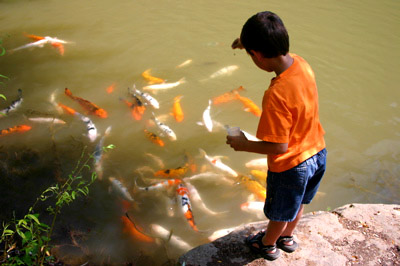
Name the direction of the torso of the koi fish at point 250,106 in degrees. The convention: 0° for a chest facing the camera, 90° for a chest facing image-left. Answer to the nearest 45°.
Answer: approximately 315°

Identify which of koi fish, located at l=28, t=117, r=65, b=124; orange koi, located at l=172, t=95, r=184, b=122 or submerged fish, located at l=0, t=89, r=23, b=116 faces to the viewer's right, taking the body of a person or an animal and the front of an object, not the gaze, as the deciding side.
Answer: the koi fish

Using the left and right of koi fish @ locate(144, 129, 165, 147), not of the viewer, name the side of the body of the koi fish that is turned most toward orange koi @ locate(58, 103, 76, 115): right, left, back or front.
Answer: back

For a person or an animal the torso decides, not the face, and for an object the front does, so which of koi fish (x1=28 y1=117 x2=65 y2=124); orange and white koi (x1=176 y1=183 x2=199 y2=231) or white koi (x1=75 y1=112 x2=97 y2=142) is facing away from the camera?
the orange and white koi

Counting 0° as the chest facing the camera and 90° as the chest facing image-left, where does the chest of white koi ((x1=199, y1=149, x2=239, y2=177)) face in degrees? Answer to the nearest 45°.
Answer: approximately 315°

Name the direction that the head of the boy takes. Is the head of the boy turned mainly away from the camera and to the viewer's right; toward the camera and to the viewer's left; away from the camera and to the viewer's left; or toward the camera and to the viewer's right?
away from the camera and to the viewer's left

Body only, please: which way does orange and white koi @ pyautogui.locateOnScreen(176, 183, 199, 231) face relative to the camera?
away from the camera

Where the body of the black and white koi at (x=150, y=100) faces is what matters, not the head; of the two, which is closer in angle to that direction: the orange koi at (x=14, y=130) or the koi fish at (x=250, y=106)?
the koi fish

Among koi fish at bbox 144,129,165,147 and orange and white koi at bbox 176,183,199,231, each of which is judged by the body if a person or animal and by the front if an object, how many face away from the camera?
1

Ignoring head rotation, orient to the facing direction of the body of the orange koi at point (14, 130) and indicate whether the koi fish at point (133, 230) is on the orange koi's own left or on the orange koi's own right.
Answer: on the orange koi's own right

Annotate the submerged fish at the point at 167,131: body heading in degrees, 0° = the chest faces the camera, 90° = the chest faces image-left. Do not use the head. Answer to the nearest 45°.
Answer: approximately 315°

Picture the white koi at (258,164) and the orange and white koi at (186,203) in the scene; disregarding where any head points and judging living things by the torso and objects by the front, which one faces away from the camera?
the orange and white koi

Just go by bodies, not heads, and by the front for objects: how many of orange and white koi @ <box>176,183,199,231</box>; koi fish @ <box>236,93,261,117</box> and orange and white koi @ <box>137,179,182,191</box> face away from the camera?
1
